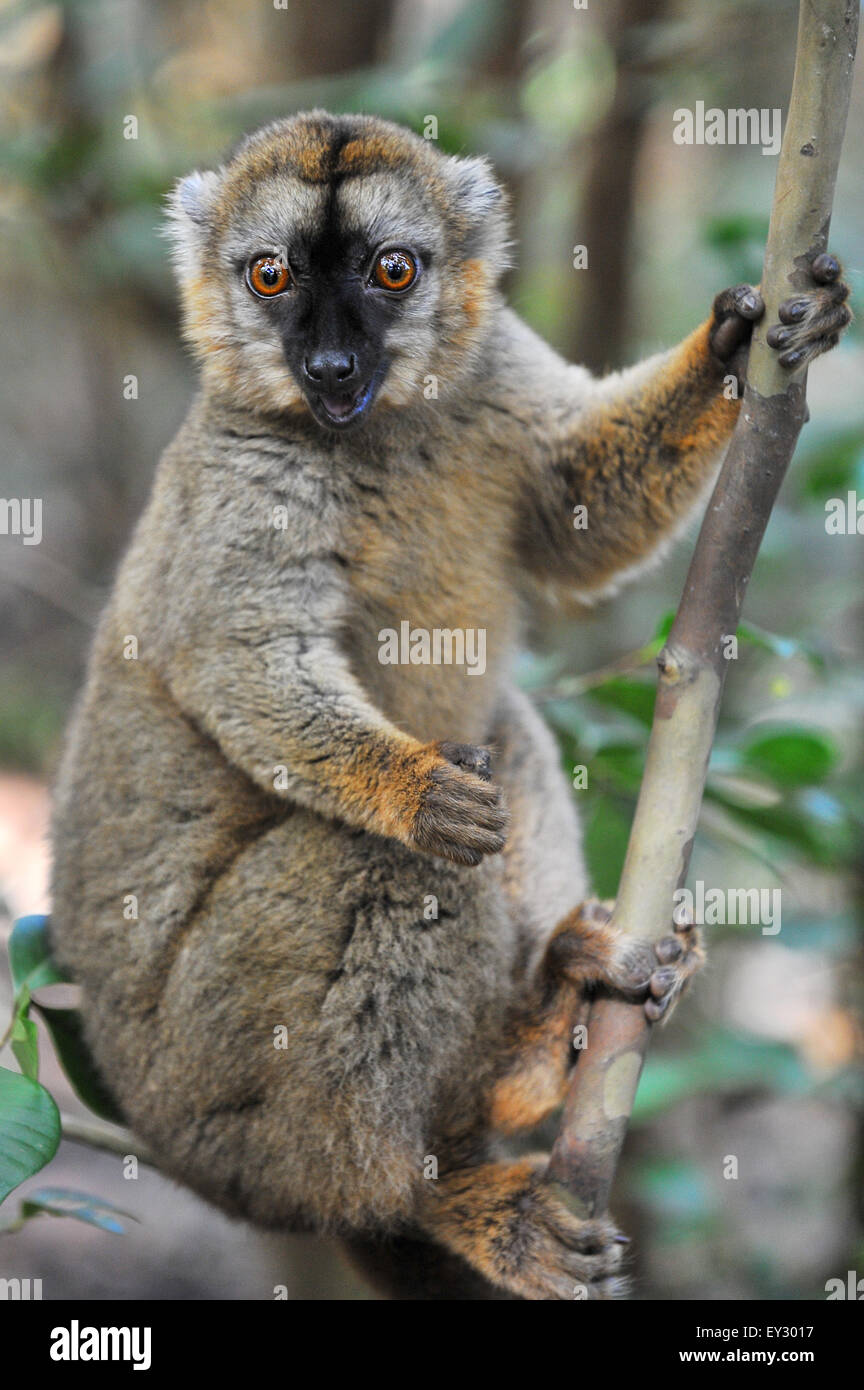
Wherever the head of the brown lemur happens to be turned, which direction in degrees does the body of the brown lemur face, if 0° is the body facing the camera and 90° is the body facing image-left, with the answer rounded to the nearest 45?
approximately 315°
